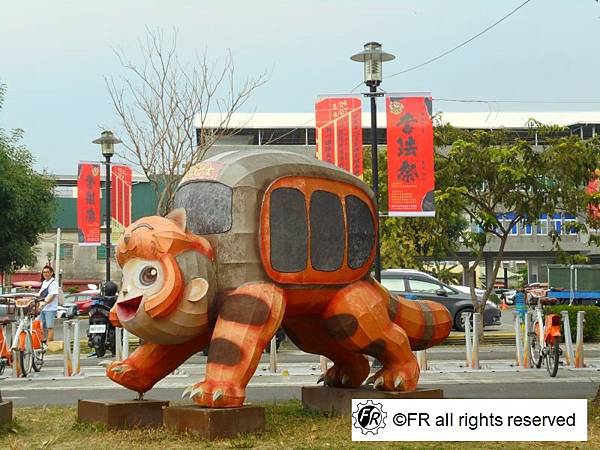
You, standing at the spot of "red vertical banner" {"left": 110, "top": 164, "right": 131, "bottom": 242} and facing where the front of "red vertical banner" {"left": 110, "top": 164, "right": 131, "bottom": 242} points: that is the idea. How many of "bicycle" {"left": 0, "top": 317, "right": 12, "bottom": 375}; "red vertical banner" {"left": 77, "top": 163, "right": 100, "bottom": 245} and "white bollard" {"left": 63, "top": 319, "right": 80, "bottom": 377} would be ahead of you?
2

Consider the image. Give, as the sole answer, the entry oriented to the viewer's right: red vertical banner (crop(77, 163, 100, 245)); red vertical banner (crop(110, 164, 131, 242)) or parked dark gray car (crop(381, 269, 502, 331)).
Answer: the parked dark gray car

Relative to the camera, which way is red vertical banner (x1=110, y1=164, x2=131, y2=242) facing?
toward the camera

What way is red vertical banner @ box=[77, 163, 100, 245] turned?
toward the camera

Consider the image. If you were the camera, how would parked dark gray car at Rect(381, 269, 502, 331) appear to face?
facing to the right of the viewer

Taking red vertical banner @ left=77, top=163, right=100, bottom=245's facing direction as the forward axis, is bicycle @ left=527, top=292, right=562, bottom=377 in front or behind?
in front

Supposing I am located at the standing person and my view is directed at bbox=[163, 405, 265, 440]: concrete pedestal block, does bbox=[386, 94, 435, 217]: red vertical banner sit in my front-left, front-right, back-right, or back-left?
front-left

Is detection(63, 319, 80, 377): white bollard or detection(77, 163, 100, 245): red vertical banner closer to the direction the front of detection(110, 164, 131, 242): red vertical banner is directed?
the white bollard

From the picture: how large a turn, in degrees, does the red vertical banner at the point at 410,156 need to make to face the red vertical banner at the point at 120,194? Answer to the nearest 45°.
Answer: approximately 135° to its right

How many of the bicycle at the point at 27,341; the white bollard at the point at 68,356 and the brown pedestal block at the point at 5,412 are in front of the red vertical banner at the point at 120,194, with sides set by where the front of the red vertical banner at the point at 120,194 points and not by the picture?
3

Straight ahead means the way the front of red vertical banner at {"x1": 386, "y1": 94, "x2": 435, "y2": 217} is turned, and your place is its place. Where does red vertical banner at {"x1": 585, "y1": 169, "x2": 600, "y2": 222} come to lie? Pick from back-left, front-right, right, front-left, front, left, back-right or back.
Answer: back-left

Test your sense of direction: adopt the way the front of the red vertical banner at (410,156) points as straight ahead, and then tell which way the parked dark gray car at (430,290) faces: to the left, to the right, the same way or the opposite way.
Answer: to the left

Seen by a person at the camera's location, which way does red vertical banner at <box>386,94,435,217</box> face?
facing the viewer

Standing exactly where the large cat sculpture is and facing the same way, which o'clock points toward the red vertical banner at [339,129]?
The red vertical banner is roughly at 5 o'clock from the large cat sculpture.
